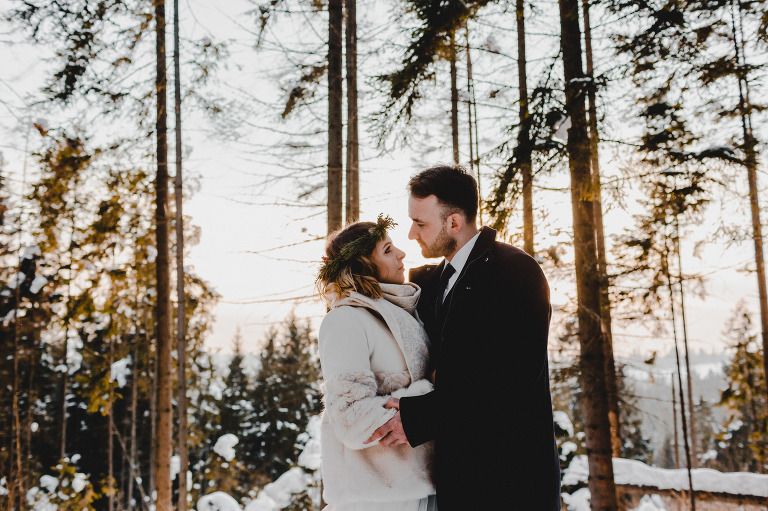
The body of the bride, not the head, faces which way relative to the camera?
to the viewer's right

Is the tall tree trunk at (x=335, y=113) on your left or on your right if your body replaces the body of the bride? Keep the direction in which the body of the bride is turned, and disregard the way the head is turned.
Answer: on your left

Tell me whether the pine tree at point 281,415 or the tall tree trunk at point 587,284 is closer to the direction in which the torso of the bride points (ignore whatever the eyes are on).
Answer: the tall tree trunk

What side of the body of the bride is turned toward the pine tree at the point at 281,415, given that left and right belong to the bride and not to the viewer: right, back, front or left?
left

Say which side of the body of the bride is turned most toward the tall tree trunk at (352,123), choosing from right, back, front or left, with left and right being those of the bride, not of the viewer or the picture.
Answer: left

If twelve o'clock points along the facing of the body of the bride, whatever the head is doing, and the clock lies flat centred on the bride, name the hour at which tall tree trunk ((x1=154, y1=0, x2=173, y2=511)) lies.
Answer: The tall tree trunk is roughly at 8 o'clock from the bride.

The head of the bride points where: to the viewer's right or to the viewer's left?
to the viewer's right

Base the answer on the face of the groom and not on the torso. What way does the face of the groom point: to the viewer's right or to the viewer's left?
to the viewer's left

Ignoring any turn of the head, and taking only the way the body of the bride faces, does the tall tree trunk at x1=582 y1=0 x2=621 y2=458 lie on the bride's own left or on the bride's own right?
on the bride's own left

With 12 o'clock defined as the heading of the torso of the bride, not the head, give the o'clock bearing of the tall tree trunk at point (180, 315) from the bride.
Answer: The tall tree trunk is roughly at 8 o'clock from the bride.
